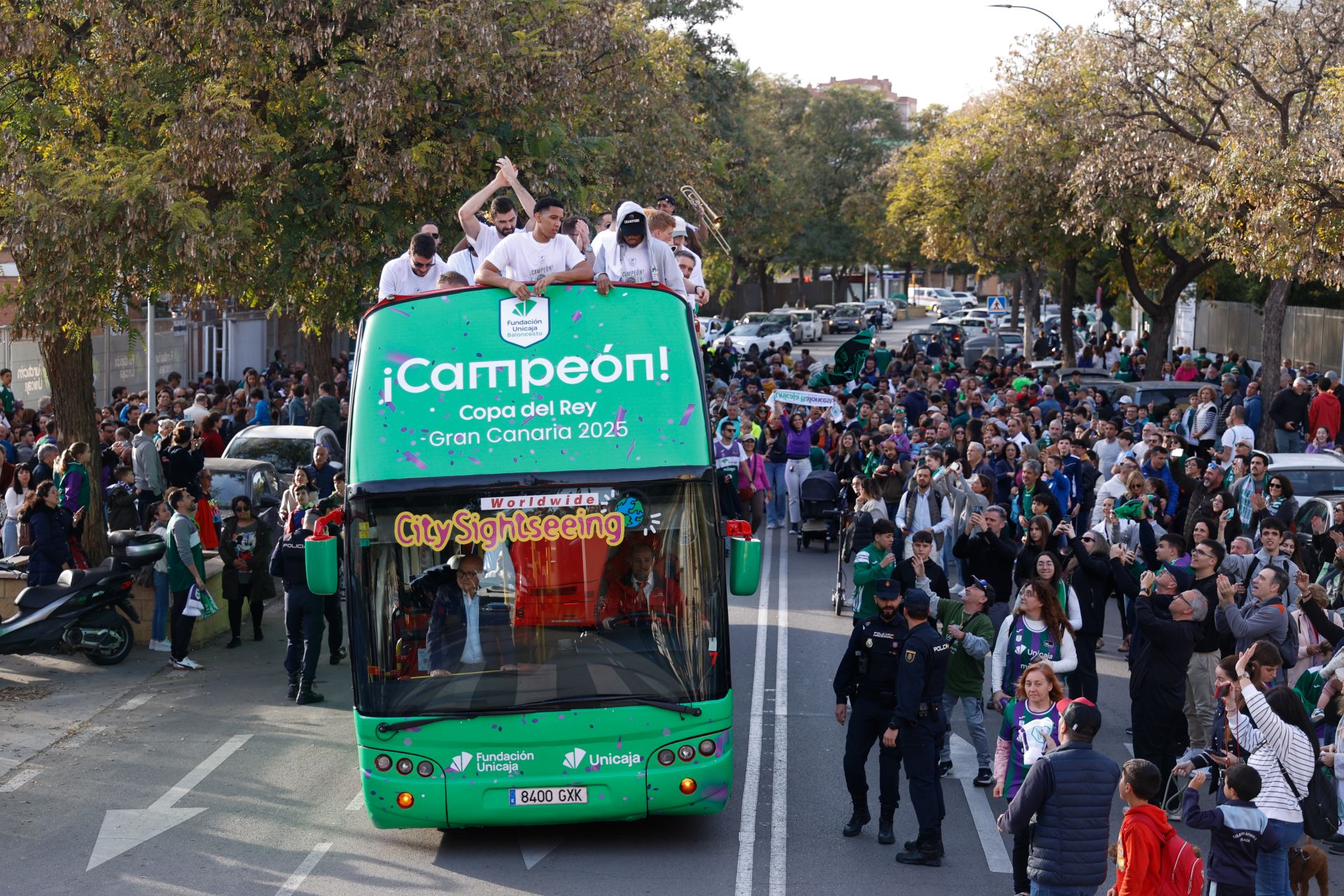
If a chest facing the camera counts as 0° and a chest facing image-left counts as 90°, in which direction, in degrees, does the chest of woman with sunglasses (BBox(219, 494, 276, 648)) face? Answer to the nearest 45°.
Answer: approximately 0°

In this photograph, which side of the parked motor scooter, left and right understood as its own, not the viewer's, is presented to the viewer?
left

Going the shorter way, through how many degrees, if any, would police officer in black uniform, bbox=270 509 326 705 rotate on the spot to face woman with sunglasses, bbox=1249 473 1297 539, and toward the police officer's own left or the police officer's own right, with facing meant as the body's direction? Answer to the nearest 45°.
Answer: approximately 45° to the police officer's own right

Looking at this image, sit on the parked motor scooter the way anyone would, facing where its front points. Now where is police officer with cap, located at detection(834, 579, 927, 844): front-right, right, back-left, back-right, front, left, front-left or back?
back-left

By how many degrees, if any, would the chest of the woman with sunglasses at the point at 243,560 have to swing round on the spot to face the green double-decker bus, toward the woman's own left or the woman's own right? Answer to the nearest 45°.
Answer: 0° — they already face it

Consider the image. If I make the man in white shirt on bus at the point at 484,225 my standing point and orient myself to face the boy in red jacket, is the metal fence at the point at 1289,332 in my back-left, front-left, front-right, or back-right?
back-left

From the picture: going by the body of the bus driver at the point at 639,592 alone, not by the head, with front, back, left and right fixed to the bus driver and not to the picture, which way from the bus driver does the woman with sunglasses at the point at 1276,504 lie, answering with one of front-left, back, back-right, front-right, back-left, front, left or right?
back-left
